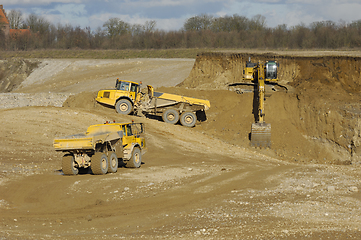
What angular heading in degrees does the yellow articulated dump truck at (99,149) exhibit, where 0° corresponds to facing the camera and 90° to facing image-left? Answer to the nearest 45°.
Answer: approximately 225°

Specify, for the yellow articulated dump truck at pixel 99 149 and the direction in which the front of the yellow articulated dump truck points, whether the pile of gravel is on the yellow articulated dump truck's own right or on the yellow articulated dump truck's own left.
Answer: on the yellow articulated dump truck's own left

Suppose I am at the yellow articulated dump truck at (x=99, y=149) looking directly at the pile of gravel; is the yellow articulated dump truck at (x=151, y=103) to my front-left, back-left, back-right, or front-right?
front-right

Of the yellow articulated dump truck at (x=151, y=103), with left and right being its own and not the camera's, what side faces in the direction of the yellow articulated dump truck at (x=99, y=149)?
left

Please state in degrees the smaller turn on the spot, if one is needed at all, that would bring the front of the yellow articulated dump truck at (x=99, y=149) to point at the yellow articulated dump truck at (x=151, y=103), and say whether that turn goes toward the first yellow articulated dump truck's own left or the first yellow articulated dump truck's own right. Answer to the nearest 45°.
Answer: approximately 45° to the first yellow articulated dump truck's own left

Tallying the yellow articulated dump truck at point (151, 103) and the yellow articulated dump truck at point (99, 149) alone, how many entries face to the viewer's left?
1

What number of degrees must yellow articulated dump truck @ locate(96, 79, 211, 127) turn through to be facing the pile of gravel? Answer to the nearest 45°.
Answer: approximately 45° to its right

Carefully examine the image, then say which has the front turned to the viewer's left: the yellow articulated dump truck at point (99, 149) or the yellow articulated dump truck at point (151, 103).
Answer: the yellow articulated dump truck at point (151, 103)

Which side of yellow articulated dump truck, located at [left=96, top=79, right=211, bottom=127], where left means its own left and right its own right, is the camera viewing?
left
